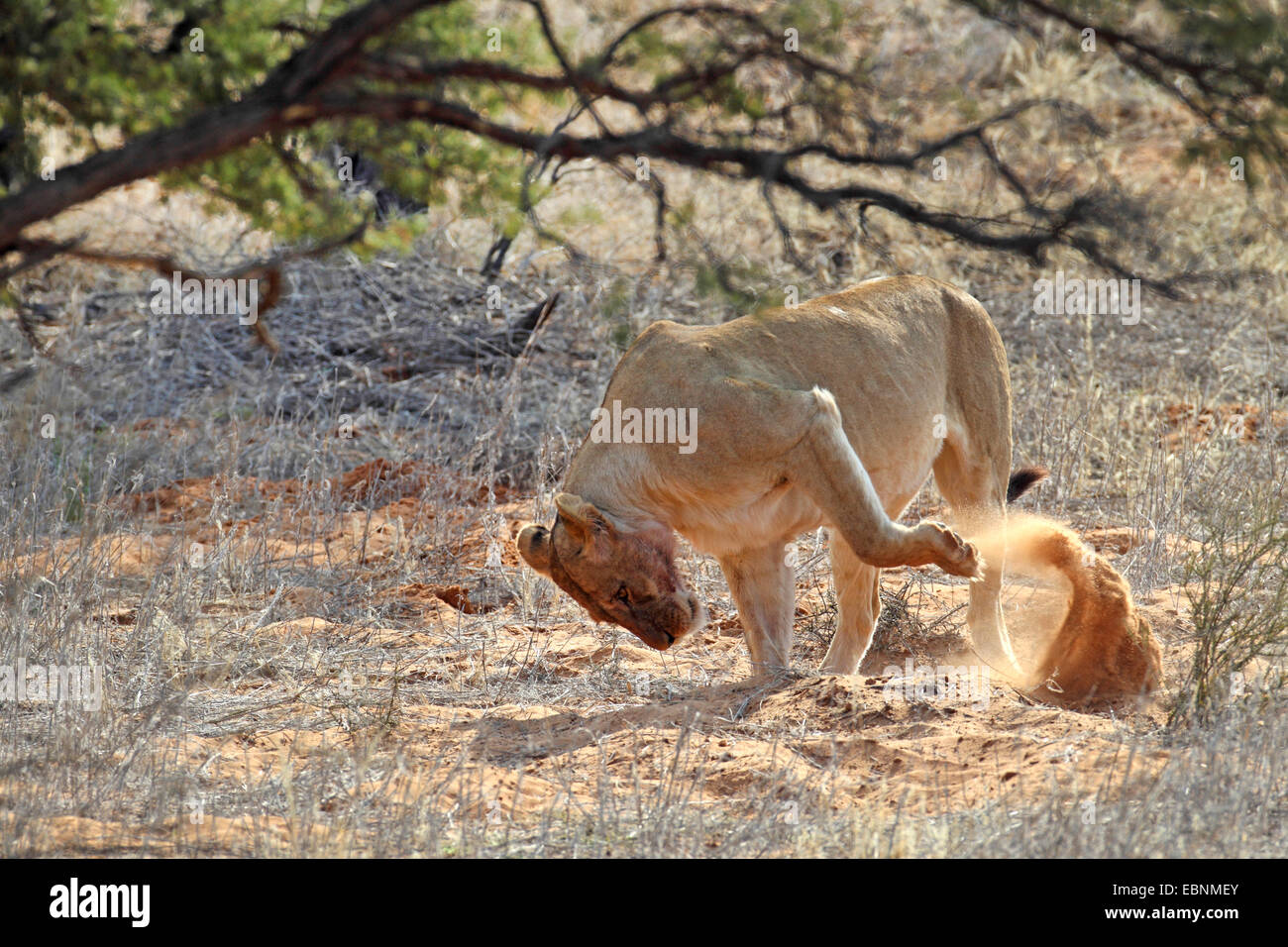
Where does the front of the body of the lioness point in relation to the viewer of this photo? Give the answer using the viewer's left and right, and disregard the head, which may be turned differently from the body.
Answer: facing the viewer and to the left of the viewer

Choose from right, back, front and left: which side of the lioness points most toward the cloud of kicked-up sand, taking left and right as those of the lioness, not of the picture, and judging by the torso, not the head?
back
